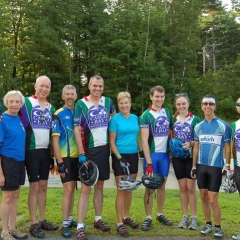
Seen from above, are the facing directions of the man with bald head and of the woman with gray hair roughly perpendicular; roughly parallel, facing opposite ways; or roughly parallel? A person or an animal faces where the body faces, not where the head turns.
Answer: roughly parallel

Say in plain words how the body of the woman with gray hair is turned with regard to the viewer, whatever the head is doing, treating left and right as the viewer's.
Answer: facing the viewer and to the right of the viewer

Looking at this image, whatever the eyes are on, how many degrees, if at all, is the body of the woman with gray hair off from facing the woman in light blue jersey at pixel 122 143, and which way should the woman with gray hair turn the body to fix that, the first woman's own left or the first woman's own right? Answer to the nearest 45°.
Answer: approximately 45° to the first woman's own left

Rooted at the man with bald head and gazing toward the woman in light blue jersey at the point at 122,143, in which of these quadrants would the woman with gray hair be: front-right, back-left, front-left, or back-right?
back-right

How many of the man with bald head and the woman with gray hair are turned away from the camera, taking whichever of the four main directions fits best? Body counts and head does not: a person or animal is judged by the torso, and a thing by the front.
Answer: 0

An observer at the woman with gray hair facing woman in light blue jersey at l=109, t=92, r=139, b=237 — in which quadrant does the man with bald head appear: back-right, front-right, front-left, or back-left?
front-left

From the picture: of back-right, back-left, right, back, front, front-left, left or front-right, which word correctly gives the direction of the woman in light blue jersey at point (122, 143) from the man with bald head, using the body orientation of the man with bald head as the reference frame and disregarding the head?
front-left
